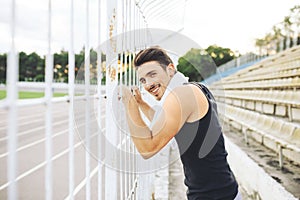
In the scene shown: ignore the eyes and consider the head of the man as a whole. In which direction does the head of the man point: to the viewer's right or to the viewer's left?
to the viewer's left

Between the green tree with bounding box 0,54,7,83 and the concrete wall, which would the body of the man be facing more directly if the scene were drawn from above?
the green tree

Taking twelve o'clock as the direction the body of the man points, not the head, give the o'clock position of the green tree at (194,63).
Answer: The green tree is roughly at 3 o'clock from the man.

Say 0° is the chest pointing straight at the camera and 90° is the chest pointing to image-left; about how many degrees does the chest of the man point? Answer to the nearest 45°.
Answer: approximately 90°
